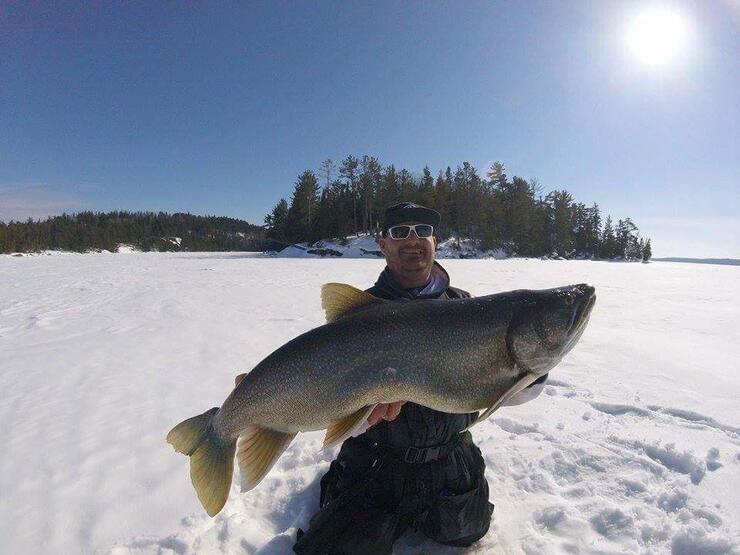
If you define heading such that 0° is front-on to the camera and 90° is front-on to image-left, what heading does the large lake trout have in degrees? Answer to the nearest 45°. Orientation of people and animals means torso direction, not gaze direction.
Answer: approximately 270°

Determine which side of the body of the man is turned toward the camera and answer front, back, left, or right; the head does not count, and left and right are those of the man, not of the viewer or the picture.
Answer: front
